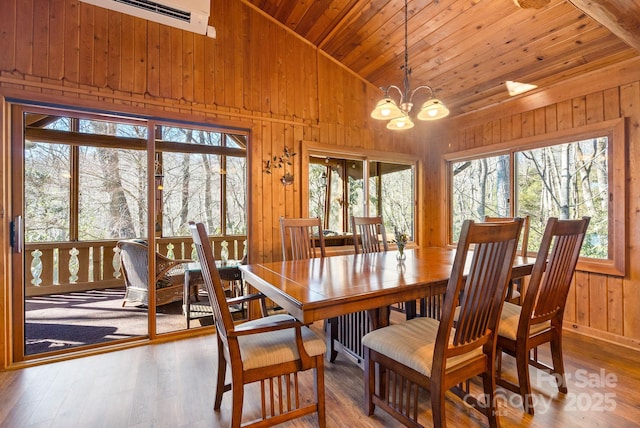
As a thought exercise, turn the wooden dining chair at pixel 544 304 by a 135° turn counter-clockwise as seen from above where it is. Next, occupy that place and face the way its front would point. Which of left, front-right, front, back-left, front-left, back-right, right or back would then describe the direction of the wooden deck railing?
right

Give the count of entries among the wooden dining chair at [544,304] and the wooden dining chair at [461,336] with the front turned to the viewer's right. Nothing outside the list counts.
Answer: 0

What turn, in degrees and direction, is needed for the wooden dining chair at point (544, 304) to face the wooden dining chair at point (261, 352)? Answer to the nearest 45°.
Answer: approximately 90° to its left

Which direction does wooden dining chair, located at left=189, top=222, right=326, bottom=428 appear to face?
to the viewer's right

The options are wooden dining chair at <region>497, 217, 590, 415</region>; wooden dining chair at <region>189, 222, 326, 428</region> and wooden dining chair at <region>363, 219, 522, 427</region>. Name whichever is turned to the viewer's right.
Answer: wooden dining chair at <region>189, 222, 326, 428</region>

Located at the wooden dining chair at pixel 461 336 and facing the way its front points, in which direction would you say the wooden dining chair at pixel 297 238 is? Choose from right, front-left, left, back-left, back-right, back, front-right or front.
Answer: front

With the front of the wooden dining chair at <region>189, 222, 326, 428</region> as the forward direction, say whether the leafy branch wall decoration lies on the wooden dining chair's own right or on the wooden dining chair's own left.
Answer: on the wooden dining chair's own left

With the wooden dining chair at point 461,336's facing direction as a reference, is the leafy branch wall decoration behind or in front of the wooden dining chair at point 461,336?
in front

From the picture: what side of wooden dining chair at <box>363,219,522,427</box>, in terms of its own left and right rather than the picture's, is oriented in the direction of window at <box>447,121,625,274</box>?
right

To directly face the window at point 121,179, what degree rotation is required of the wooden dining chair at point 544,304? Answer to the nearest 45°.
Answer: approximately 45° to its left

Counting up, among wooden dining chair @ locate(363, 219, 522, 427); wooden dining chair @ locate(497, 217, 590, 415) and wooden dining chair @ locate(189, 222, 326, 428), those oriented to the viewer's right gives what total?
1

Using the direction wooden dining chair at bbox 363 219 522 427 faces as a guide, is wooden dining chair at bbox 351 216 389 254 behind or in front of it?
in front

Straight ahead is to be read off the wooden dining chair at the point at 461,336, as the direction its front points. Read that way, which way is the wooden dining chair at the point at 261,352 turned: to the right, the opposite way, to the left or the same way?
to the right

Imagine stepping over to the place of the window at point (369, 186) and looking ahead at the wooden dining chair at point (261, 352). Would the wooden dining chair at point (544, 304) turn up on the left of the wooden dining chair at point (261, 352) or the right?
left
